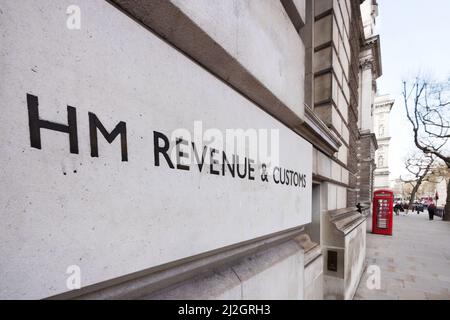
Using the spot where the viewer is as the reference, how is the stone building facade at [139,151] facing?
facing the viewer and to the right of the viewer

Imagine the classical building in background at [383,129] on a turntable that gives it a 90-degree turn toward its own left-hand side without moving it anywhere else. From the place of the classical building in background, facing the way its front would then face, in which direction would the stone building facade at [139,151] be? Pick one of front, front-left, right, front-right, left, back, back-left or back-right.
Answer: back-right

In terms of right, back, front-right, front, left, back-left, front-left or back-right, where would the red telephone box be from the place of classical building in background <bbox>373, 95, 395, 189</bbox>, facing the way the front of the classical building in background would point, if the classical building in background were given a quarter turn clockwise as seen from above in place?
front-left
